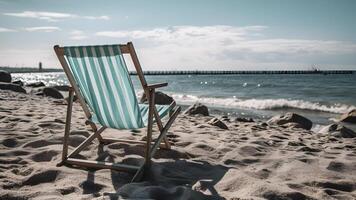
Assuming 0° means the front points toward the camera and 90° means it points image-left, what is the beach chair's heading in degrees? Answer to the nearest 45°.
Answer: approximately 225°

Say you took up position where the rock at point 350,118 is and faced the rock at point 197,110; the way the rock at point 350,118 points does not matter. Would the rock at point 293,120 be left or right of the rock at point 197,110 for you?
left

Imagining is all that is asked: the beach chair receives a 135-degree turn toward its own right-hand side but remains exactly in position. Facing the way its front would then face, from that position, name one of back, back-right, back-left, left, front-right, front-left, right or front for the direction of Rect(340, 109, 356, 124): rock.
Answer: back-left

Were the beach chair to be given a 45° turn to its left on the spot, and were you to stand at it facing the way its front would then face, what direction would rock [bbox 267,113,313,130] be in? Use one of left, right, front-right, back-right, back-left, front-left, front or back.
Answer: front-right

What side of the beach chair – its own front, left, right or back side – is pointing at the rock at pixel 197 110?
front

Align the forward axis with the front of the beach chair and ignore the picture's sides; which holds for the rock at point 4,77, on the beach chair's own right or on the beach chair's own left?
on the beach chair's own left
